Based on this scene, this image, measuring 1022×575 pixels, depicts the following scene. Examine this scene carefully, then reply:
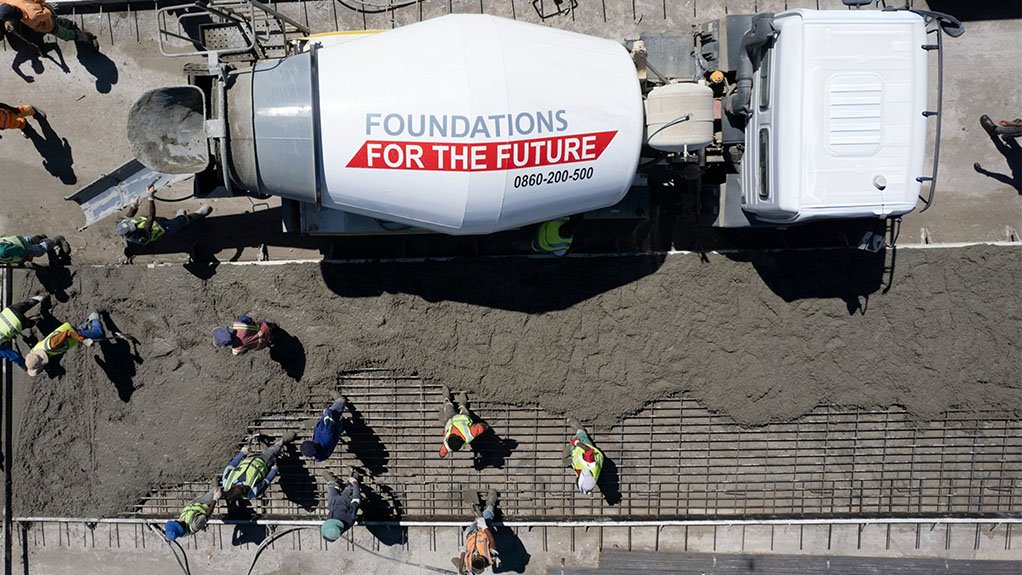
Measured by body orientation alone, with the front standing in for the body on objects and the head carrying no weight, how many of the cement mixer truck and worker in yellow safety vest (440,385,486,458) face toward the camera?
1

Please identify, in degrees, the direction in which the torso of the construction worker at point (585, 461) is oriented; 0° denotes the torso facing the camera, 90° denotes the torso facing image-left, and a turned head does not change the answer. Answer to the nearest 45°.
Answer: approximately 0°

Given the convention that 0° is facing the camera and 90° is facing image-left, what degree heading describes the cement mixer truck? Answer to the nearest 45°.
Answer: approximately 270°

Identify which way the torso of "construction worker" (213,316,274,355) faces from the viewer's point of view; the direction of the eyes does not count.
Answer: to the viewer's left

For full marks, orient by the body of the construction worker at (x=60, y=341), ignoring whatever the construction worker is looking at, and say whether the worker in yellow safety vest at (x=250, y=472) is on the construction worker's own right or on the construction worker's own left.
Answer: on the construction worker's own left

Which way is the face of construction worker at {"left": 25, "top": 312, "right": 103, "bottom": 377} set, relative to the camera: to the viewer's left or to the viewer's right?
to the viewer's left
